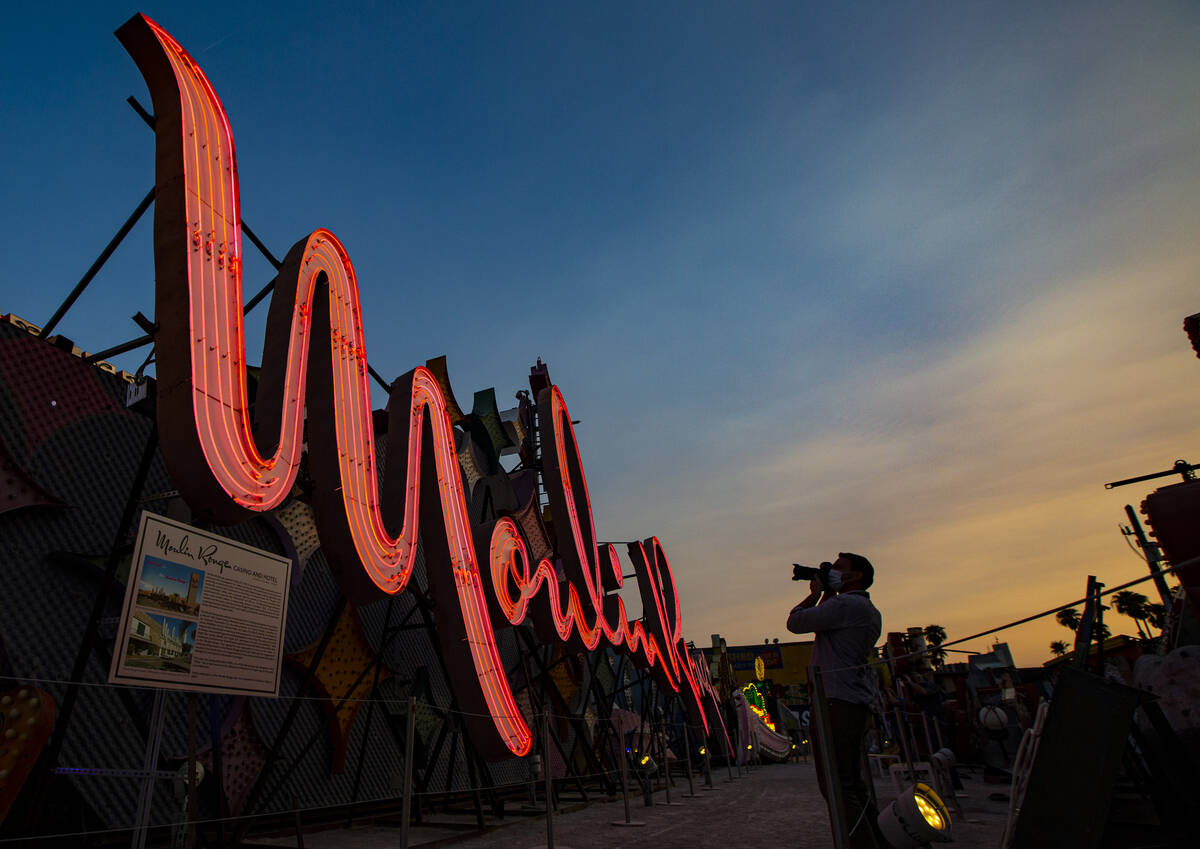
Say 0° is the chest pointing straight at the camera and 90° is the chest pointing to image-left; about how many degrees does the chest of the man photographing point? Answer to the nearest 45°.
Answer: approximately 90°

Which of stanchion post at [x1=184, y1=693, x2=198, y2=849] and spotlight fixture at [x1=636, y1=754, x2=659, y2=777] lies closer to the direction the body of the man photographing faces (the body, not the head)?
the stanchion post

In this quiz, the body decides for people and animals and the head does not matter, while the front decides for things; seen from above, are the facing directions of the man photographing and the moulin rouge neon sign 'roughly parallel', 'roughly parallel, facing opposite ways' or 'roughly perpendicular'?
roughly parallel, facing opposite ways

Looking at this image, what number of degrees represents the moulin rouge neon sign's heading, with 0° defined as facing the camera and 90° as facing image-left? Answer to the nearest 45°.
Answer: approximately 315°

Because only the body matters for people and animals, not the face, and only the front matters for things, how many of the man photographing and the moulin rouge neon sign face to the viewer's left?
1

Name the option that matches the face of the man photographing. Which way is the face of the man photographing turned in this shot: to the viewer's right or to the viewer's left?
to the viewer's left

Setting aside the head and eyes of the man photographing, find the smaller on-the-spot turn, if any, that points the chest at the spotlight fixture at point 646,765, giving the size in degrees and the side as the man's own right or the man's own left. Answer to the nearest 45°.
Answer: approximately 45° to the man's own right

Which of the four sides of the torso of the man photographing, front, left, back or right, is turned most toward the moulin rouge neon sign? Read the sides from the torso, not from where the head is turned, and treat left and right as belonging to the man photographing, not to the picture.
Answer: front
